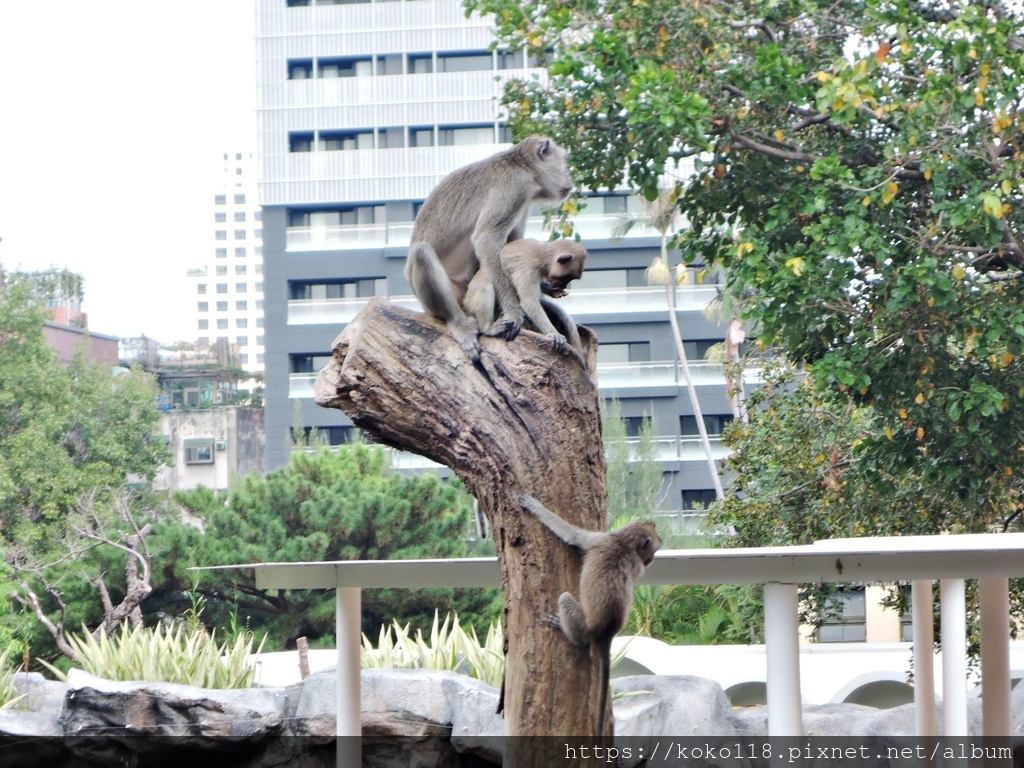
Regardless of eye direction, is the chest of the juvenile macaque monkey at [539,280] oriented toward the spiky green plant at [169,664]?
no

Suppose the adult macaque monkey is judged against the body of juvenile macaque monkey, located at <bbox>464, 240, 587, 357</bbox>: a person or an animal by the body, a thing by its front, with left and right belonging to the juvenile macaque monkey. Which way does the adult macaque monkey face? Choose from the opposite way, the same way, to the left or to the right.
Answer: the same way

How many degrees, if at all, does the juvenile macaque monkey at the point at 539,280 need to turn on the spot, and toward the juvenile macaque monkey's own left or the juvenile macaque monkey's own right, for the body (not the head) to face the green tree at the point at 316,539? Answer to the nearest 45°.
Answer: approximately 90° to the juvenile macaque monkey's own left

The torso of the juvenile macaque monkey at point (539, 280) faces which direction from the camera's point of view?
to the viewer's right

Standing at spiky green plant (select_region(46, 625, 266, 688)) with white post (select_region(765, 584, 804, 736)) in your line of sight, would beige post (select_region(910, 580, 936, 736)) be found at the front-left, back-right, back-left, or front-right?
front-left

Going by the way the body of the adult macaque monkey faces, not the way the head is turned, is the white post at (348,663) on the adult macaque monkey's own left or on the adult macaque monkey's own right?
on the adult macaque monkey's own left

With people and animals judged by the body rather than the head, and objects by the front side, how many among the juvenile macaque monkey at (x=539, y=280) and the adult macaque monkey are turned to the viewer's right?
2

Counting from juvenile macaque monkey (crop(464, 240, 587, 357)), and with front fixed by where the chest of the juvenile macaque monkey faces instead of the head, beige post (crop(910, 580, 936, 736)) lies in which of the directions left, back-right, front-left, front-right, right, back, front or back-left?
front-left

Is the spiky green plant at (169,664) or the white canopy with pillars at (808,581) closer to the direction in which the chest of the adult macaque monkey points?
the white canopy with pillars

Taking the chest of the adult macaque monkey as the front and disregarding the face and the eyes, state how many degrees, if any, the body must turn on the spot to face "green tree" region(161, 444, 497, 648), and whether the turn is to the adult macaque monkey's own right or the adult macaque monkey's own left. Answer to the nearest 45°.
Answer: approximately 90° to the adult macaque monkey's own left

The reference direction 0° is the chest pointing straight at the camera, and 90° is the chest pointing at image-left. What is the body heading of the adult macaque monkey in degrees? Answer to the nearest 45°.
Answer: approximately 270°
